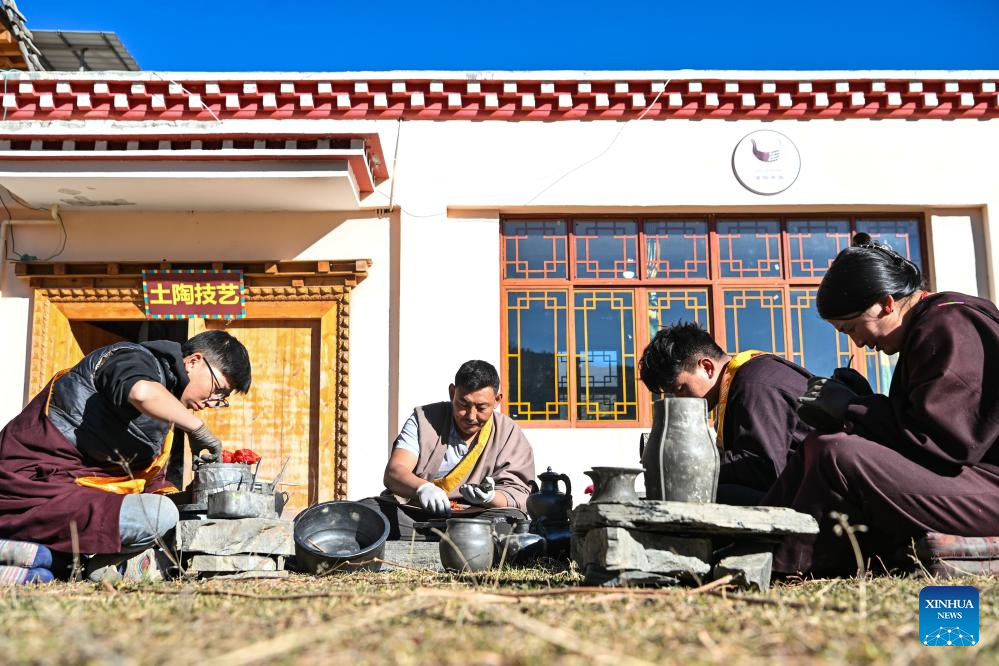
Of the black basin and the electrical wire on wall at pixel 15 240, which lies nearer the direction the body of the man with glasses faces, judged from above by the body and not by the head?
the black basin

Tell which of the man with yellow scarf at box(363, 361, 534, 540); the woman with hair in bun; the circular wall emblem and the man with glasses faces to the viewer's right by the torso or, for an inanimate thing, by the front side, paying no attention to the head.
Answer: the man with glasses

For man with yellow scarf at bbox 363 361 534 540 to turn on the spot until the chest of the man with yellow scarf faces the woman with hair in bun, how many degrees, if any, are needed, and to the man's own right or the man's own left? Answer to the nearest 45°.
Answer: approximately 45° to the man's own left

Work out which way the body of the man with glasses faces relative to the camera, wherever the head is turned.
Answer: to the viewer's right

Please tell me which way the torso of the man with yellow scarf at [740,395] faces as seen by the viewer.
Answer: to the viewer's left

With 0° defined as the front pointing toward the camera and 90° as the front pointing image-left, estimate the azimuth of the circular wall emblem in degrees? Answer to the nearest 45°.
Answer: approximately 0°

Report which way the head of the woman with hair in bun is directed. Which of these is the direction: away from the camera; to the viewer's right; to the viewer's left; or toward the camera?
to the viewer's left

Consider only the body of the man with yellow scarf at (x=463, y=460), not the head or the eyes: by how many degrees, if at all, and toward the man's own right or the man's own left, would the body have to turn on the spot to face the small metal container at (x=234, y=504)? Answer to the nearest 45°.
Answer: approximately 45° to the man's own right

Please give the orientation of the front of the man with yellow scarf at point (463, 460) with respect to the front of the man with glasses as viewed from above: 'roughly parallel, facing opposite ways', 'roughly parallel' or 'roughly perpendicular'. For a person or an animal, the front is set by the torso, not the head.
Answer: roughly perpendicular

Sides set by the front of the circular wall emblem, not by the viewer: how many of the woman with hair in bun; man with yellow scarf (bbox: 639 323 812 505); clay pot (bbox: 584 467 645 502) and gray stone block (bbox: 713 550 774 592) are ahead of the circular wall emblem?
4
